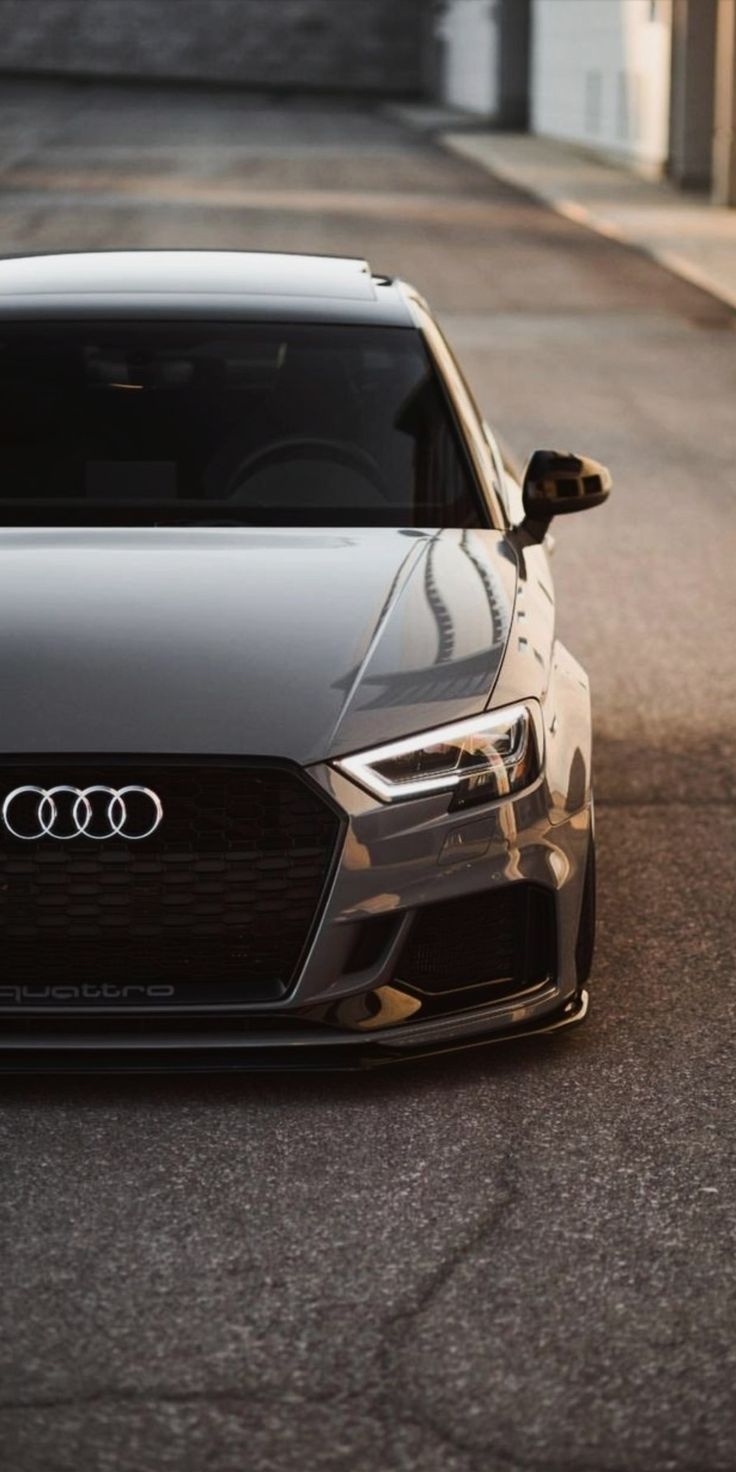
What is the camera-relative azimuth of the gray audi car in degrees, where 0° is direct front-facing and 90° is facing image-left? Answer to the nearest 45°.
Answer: approximately 0°
